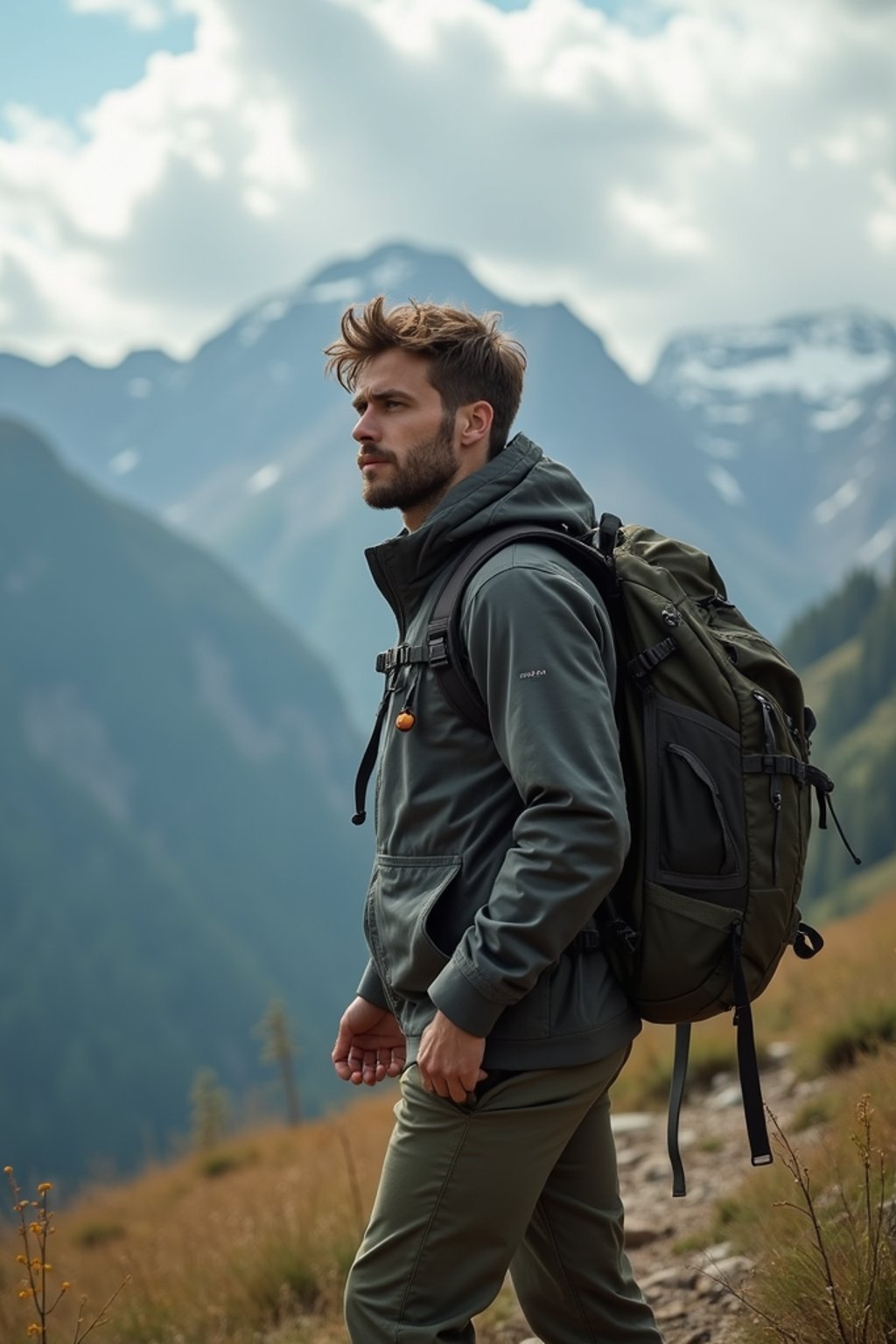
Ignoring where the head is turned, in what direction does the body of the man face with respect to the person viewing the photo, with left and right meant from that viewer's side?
facing to the left of the viewer

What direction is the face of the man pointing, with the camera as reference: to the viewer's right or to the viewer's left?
to the viewer's left
